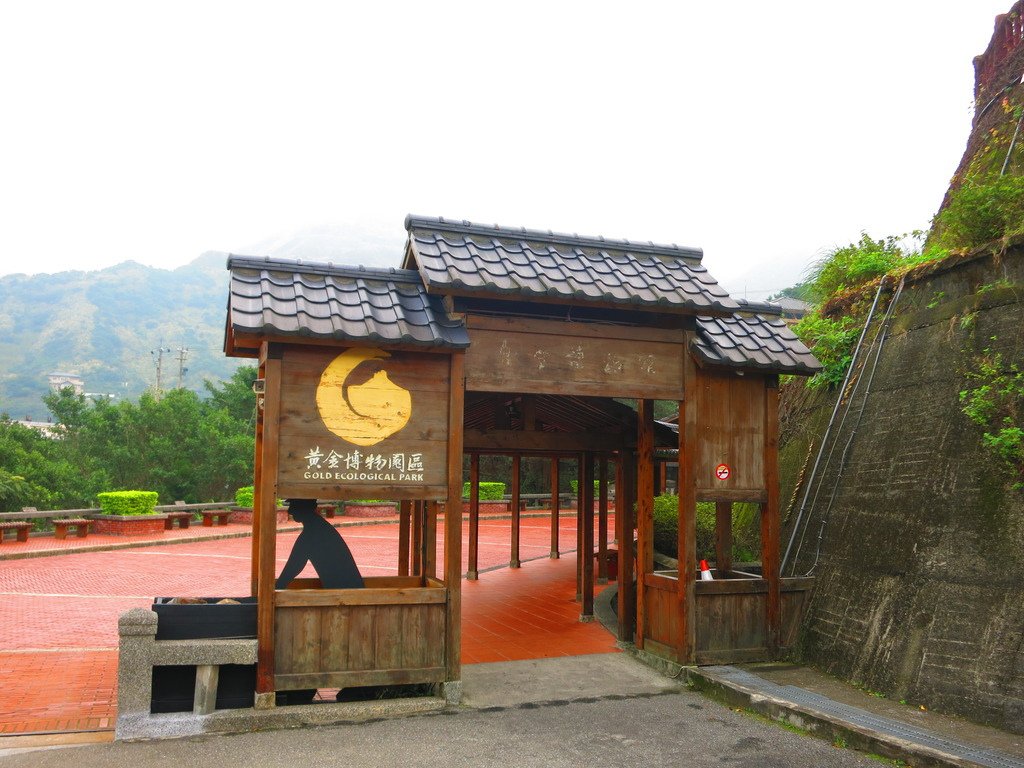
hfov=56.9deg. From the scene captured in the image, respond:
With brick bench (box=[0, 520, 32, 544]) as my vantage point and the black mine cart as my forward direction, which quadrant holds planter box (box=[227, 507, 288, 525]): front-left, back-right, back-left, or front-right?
back-left

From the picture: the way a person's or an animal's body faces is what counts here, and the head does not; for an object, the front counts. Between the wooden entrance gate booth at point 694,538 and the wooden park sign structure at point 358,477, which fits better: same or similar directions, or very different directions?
same or similar directions

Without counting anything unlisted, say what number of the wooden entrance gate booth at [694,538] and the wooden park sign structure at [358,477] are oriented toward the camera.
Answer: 2

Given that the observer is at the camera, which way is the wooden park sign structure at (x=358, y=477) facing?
facing the viewer

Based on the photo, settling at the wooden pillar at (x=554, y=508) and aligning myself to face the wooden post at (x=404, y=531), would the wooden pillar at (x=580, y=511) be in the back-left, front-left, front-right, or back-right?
front-left

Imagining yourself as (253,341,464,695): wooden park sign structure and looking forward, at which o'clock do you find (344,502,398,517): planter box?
The planter box is roughly at 6 o'clock from the wooden park sign structure.

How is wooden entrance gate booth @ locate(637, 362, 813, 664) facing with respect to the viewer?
toward the camera

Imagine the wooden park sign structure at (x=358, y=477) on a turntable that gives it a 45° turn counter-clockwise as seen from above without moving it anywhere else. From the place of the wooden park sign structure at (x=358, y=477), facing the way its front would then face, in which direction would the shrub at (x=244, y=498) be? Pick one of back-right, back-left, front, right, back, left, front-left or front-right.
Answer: back-left

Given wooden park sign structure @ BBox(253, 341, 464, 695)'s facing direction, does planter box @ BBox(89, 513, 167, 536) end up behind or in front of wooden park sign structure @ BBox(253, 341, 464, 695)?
behind

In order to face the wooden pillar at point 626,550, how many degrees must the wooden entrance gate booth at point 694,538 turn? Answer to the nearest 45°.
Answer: approximately 135° to its right

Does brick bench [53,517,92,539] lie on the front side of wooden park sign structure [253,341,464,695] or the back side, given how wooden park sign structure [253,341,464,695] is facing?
on the back side

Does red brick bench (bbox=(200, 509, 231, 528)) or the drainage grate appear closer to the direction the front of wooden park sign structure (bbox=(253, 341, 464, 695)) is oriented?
the drainage grate

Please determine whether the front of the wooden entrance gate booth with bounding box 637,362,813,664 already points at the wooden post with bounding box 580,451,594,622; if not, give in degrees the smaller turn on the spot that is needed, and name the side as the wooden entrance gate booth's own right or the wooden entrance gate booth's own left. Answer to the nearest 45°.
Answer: approximately 135° to the wooden entrance gate booth's own right

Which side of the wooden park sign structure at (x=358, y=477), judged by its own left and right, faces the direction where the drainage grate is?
left

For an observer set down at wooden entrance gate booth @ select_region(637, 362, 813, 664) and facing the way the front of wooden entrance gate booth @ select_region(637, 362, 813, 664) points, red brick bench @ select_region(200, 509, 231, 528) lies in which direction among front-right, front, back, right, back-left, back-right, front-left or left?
back-right

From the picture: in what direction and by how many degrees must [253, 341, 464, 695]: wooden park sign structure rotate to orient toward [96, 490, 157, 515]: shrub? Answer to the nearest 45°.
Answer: approximately 180°
